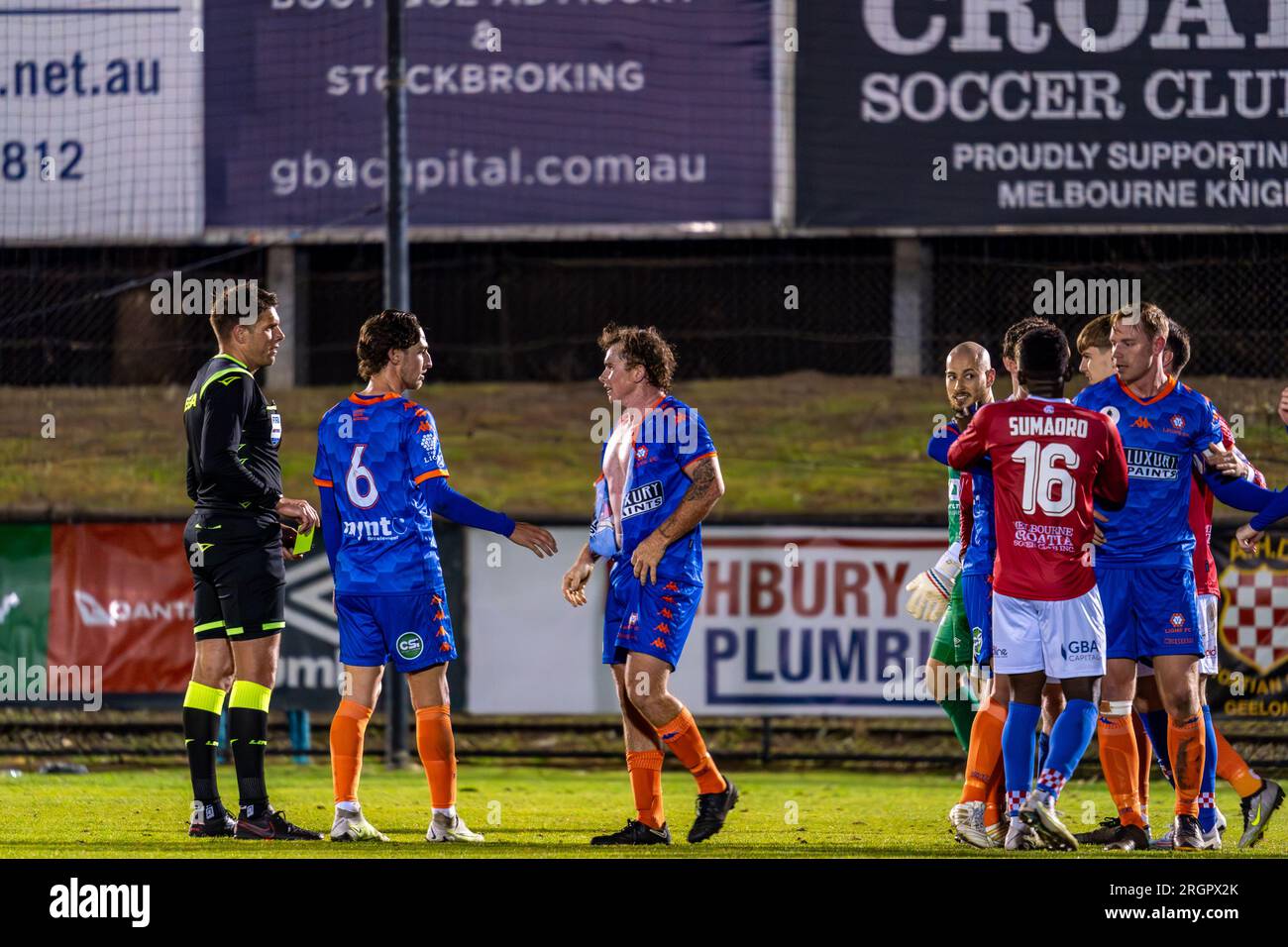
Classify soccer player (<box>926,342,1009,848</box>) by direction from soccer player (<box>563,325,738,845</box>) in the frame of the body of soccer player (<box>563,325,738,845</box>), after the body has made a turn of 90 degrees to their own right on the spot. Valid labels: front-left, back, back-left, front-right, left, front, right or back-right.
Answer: back-right

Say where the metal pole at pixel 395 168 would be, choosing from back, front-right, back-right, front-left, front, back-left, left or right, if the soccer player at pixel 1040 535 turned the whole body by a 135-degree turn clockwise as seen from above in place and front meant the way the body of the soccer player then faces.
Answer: back

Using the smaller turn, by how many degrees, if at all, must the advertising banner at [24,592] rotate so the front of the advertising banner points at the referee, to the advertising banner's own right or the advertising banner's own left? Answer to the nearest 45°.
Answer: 0° — it already faces them

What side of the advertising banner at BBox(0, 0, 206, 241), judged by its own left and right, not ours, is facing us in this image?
front

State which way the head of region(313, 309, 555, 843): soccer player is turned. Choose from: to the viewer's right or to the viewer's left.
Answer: to the viewer's right

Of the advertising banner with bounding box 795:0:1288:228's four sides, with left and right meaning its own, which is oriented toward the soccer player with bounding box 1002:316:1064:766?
front

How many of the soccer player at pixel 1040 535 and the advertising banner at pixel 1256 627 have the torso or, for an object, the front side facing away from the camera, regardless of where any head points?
1

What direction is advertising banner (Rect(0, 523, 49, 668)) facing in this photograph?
toward the camera

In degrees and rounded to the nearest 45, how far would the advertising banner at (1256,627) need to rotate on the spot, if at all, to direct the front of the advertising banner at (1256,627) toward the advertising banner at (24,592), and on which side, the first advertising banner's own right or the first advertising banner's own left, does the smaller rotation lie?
approximately 90° to the first advertising banner's own right

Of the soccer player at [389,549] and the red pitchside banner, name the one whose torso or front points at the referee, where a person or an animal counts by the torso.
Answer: the red pitchside banner

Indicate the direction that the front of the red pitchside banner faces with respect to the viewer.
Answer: facing the viewer

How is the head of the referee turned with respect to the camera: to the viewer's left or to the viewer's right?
to the viewer's right

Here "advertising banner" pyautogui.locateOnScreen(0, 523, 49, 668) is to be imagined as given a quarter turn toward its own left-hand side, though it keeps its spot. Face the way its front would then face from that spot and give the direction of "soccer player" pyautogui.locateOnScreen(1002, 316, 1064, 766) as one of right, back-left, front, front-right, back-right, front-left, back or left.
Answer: front-right

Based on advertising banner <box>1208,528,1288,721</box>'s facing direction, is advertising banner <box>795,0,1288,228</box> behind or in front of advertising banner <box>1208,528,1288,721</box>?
behind

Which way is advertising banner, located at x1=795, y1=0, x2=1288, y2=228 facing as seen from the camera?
toward the camera
